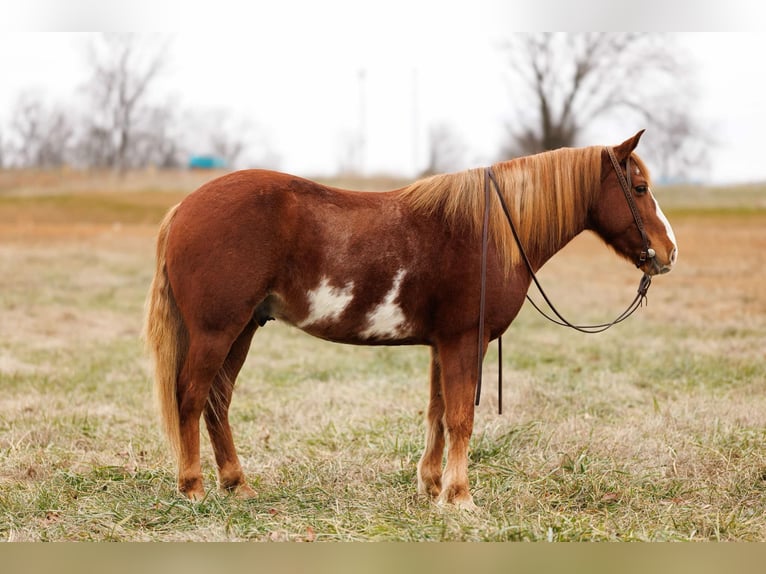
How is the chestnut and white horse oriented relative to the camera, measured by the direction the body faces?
to the viewer's right
